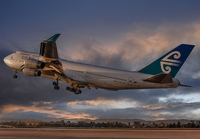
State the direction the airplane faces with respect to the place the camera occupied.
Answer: facing away from the viewer and to the left of the viewer
